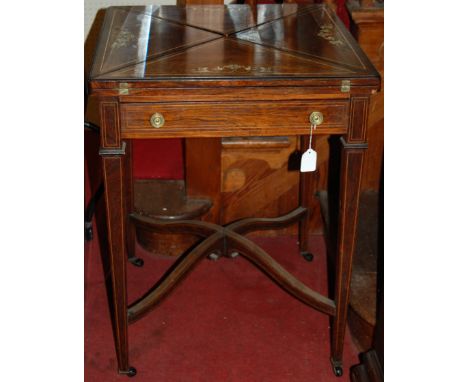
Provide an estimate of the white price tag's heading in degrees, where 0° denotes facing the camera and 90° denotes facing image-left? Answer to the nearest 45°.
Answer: approximately 0°
